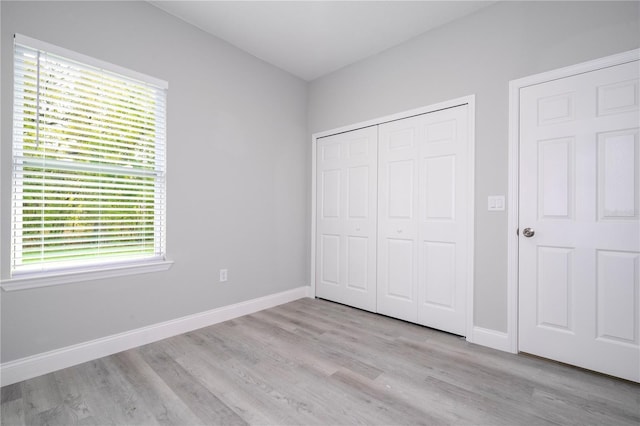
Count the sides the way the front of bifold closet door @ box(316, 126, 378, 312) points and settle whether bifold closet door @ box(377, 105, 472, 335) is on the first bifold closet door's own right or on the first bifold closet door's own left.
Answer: on the first bifold closet door's own left

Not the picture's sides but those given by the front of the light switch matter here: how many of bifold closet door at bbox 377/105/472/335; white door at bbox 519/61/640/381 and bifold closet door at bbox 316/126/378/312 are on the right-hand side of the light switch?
2

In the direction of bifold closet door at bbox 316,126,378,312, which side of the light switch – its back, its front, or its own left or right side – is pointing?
right

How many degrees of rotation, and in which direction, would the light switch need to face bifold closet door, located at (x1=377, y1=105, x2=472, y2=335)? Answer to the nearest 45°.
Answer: approximately 90° to its right

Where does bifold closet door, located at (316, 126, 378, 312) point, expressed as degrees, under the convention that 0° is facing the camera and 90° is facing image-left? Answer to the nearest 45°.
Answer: approximately 45°

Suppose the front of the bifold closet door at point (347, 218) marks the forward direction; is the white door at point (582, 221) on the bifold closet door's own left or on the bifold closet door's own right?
on the bifold closet door's own left

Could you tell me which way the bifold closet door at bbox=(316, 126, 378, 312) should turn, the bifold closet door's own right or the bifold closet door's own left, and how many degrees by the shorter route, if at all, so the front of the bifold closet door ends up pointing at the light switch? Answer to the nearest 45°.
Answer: approximately 90° to the bifold closet door's own left

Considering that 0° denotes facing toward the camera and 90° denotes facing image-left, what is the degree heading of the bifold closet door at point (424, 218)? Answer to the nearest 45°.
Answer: approximately 45°

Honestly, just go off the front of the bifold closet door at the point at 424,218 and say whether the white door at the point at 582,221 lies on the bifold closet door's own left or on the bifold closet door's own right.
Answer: on the bifold closet door's own left

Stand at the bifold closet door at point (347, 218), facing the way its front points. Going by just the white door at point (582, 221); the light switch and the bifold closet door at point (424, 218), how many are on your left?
3

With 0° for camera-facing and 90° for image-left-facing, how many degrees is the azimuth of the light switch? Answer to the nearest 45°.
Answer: approximately 0°

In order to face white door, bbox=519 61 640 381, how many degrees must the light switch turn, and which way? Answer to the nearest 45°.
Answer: approximately 90° to its left
